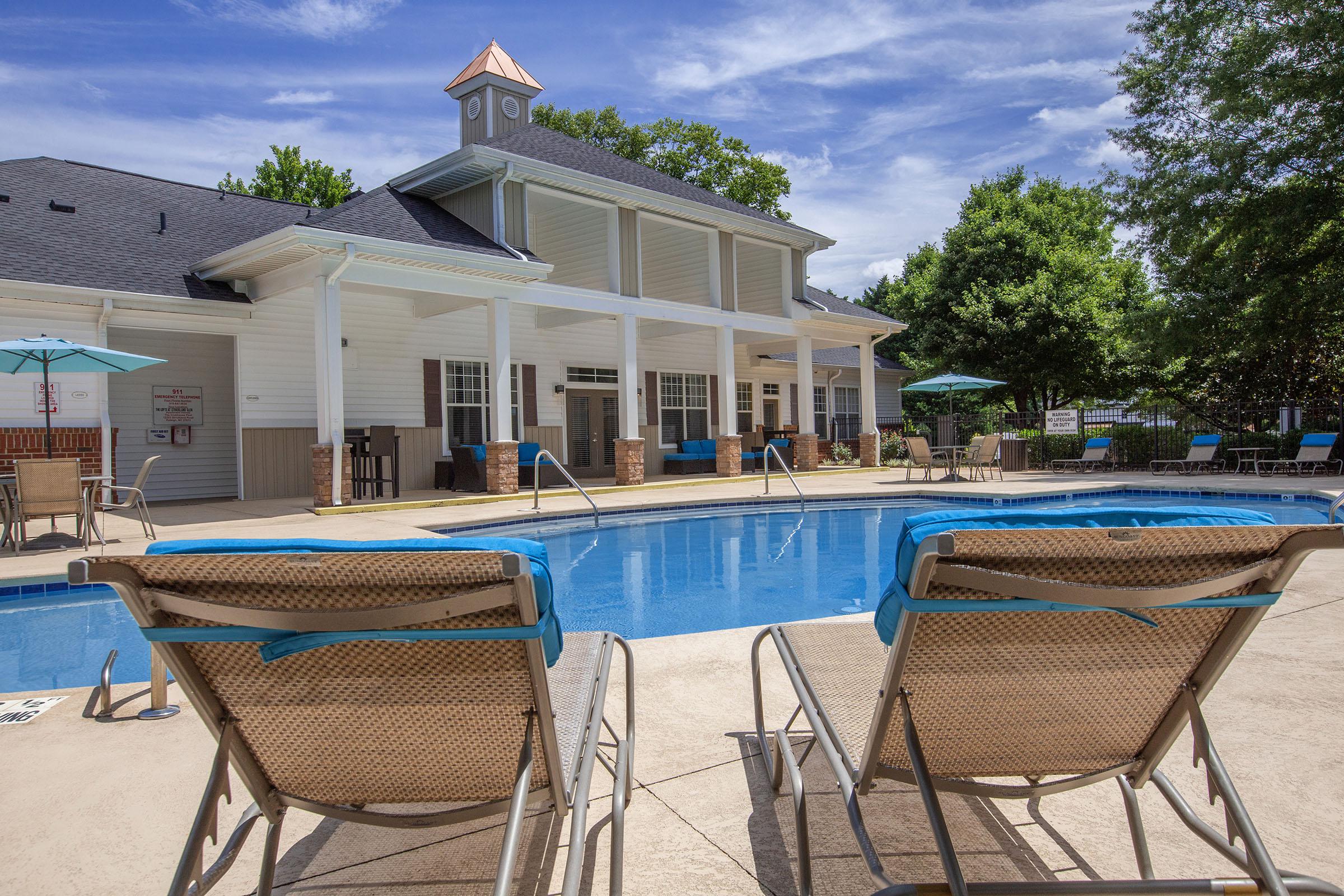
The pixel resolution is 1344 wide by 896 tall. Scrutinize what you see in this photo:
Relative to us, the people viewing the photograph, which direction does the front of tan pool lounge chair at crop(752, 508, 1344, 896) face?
facing away from the viewer and to the left of the viewer

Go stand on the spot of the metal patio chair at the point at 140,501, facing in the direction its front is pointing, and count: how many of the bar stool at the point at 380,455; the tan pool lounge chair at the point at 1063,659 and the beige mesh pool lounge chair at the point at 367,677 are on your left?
2

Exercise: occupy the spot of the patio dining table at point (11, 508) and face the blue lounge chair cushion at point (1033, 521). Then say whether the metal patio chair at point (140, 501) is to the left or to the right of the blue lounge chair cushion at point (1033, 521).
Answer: left

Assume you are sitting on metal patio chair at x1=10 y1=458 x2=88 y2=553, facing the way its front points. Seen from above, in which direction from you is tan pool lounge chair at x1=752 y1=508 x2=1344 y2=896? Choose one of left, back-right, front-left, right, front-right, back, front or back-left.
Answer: back

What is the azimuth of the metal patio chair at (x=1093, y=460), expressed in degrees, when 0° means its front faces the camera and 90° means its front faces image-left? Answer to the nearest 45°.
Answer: approximately 45°

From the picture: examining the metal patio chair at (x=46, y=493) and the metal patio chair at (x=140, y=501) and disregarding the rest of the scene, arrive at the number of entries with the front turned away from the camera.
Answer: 1

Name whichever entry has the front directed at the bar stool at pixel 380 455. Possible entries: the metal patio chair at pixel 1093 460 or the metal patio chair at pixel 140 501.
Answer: the metal patio chair at pixel 1093 460

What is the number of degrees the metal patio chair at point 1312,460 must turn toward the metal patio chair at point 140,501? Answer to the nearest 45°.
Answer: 0° — it already faces it

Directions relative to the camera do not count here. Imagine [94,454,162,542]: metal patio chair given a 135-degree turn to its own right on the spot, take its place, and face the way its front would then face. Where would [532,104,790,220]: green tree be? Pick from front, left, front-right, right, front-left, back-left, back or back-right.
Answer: front

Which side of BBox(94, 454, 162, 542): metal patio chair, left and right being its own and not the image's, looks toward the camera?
left

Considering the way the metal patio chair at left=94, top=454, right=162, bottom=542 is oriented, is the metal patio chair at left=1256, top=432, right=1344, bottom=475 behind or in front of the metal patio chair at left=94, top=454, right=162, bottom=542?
behind

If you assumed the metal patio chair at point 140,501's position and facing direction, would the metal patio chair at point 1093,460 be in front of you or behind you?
behind

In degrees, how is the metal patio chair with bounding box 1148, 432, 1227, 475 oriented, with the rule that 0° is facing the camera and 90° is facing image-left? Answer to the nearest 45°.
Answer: approximately 45°

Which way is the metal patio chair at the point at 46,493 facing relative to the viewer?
away from the camera

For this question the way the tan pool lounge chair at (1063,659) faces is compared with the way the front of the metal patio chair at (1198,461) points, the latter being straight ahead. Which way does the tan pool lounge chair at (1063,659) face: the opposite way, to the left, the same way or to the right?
to the right
